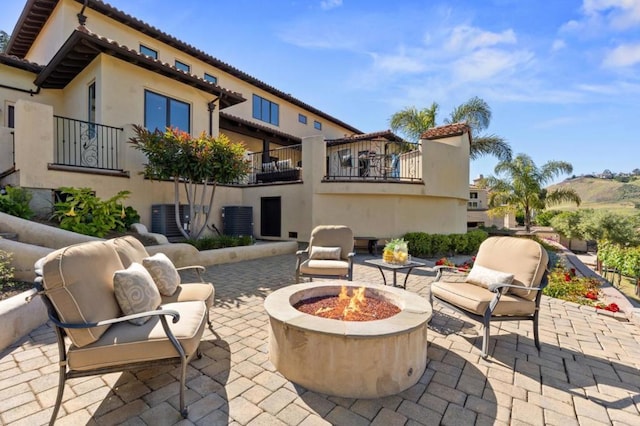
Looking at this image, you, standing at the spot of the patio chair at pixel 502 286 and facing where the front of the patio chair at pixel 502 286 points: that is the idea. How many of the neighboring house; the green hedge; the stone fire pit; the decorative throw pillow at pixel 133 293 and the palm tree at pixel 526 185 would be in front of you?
2

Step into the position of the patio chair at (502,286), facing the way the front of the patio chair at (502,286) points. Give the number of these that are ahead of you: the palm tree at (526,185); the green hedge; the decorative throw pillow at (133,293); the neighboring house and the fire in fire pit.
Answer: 2

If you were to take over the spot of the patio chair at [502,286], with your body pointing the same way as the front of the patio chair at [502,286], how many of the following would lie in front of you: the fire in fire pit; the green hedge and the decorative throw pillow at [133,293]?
2

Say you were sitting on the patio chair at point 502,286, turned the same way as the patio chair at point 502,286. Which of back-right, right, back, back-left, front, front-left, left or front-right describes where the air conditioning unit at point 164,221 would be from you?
front-right

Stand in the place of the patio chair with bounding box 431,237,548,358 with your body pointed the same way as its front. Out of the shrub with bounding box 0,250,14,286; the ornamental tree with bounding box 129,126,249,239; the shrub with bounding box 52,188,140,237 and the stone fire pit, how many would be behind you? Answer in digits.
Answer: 0

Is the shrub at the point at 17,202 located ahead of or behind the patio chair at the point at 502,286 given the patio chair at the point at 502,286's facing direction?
ahead

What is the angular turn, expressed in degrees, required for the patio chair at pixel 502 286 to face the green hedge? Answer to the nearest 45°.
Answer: approximately 135° to its right

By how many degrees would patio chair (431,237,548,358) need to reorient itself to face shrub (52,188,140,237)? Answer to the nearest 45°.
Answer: approximately 45° to its right

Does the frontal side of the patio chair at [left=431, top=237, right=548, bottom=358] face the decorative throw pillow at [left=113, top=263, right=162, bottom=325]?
yes

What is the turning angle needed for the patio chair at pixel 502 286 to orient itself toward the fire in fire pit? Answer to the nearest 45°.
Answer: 0° — it already faces it

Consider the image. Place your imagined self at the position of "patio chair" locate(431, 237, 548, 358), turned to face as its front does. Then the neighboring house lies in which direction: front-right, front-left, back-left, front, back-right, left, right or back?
back-right

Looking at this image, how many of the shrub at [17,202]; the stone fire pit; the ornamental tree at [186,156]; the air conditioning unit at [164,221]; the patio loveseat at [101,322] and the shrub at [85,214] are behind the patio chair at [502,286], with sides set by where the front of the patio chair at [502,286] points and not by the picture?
0

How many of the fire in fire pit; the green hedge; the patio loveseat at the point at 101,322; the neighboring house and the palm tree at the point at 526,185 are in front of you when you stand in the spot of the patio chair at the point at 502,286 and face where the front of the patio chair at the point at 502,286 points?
2

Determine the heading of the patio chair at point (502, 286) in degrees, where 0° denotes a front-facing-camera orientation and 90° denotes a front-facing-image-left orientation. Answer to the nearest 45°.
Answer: approximately 45°

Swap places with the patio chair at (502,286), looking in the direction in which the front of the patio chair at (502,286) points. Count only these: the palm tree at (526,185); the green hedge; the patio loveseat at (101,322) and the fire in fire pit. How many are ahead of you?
2

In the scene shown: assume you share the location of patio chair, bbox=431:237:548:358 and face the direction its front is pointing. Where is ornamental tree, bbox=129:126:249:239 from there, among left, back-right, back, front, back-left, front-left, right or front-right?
front-right

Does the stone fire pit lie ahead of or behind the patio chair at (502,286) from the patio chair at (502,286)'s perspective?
ahead

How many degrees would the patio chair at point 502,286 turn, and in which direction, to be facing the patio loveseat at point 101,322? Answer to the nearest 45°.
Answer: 0° — it already faces it

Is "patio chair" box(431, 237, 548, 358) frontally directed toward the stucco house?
no

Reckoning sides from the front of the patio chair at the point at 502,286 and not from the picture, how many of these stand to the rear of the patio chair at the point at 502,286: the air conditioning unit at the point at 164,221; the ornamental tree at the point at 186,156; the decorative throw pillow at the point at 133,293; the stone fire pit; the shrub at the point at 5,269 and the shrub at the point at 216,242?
0

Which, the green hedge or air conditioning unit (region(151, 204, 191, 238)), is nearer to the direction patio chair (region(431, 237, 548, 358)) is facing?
the air conditioning unit
